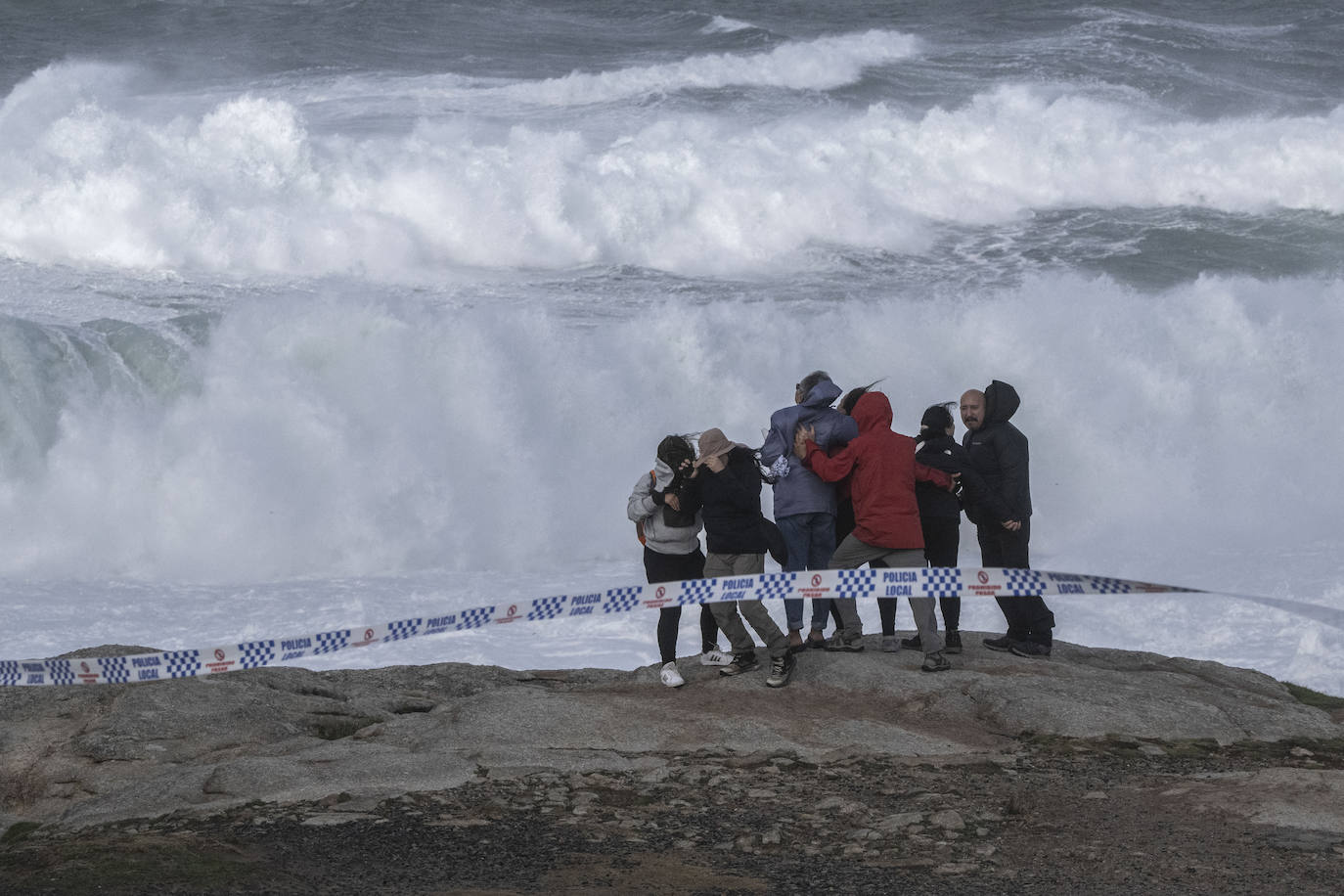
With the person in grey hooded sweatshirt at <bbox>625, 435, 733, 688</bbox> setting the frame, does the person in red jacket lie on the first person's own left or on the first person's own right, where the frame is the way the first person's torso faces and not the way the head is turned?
on the first person's own left

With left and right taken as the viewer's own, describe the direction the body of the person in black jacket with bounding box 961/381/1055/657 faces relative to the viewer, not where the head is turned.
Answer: facing to the left of the viewer

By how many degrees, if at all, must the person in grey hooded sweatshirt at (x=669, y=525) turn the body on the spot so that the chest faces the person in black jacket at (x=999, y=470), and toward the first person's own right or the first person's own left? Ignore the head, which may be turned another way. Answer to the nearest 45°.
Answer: approximately 45° to the first person's own left

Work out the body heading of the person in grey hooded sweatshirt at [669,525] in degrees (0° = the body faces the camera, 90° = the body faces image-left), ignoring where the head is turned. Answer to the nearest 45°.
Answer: approximately 315°

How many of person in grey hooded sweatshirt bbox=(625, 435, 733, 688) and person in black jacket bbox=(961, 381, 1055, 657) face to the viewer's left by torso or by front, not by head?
1

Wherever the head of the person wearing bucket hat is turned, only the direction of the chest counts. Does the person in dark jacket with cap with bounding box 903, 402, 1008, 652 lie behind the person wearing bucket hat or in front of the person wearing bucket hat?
behind
